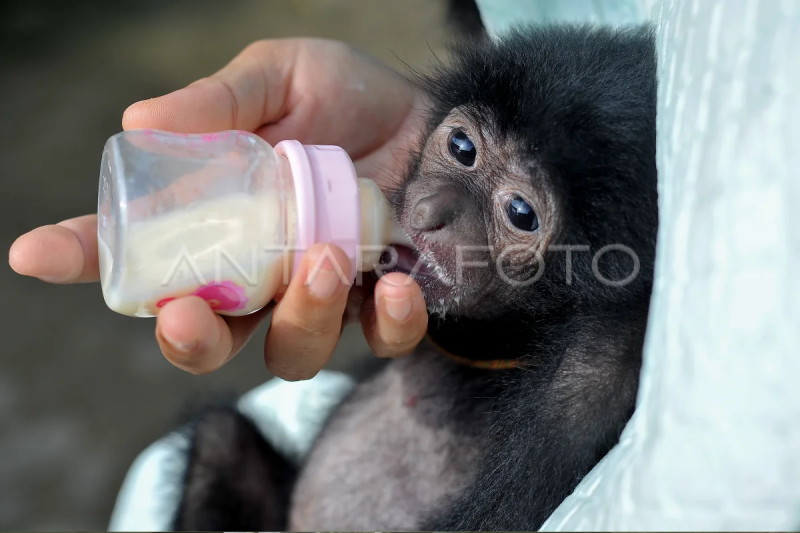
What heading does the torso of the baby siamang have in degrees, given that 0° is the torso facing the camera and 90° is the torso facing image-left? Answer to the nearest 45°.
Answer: approximately 45°
